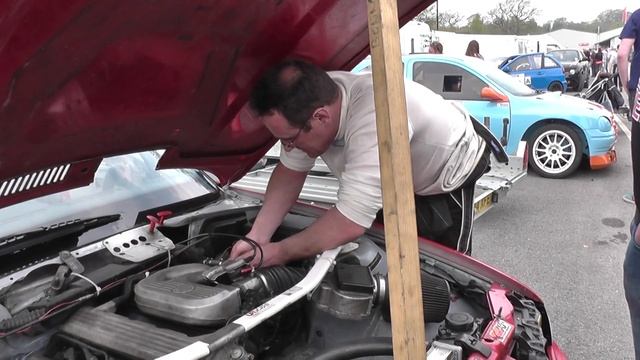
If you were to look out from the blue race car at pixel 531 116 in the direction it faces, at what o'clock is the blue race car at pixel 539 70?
the blue race car at pixel 539 70 is roughly at 9 o'clock from the blue race car at pixel 531 116.

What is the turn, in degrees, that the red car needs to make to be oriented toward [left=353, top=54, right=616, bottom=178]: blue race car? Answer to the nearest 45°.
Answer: approximately 90° to its left

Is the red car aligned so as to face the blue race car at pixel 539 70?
no

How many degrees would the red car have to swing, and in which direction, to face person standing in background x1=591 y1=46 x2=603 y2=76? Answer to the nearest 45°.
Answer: approximately 90° to its left

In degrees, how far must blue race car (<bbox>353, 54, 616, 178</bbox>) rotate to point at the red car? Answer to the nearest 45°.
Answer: approximately 90° to its right

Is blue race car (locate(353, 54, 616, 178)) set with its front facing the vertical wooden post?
no

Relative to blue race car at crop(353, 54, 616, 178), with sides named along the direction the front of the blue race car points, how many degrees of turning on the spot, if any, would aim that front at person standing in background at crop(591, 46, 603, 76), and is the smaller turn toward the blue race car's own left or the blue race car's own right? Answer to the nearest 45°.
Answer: approximately 90° to the blue race car's own left

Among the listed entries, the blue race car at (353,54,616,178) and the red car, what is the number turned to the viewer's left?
0

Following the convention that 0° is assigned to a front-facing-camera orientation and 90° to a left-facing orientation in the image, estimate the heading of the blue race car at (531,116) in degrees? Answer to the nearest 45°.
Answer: approximately 270°

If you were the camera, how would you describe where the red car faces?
facing the viewer and to the right of the viewer

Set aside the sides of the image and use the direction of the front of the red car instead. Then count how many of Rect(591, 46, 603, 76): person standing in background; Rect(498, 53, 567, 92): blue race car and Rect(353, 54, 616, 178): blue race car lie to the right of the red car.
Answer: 0

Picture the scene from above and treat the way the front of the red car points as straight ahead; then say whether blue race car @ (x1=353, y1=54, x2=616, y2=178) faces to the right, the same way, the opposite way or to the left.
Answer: the same way
